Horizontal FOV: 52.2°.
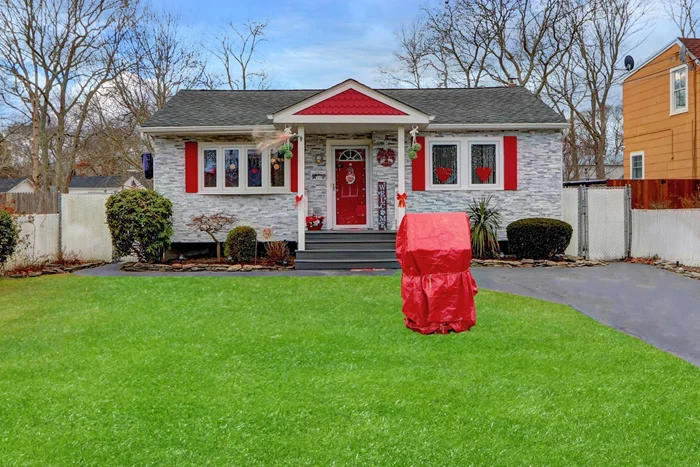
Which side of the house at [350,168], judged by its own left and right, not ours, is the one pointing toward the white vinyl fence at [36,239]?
right

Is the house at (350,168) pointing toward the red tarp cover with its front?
yes

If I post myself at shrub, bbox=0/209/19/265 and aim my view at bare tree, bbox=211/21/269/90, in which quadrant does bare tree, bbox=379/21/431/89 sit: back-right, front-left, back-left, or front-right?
front-right

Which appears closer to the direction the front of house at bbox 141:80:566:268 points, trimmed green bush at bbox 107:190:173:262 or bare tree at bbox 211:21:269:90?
the trimmed green bush

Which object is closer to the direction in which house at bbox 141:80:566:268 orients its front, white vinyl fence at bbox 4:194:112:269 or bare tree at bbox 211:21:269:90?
the white vinyl fence

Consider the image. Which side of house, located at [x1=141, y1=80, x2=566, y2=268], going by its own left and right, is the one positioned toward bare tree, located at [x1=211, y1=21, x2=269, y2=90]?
back

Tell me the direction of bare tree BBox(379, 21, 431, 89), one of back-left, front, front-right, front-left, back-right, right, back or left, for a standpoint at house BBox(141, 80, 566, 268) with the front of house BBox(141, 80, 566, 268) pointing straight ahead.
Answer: back

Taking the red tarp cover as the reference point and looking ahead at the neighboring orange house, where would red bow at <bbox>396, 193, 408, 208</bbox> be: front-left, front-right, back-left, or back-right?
front-left

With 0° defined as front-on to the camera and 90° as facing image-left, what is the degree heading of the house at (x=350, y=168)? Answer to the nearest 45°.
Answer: approximately 0°

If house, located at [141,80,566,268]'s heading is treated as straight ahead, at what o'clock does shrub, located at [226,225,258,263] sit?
The shrub is roughly at 2 o'clock from the house.

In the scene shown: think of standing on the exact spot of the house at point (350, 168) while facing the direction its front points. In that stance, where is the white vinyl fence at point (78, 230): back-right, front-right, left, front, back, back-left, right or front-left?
right

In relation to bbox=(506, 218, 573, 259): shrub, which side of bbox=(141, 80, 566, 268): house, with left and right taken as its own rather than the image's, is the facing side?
left

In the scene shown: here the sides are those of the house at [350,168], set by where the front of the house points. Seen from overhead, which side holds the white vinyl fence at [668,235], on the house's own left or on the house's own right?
on the house's own left

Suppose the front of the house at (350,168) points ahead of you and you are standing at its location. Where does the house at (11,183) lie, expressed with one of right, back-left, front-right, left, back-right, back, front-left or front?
back-right

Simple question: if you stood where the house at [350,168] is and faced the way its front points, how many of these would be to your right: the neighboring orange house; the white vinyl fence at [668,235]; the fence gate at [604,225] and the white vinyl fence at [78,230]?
1
